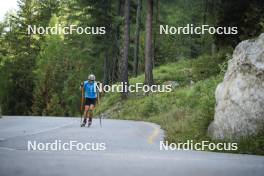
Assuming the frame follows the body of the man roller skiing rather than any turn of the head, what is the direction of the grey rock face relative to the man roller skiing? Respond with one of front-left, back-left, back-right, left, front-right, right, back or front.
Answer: front-left

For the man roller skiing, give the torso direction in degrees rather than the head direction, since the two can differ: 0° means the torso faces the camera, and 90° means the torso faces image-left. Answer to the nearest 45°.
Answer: approximately 0°
